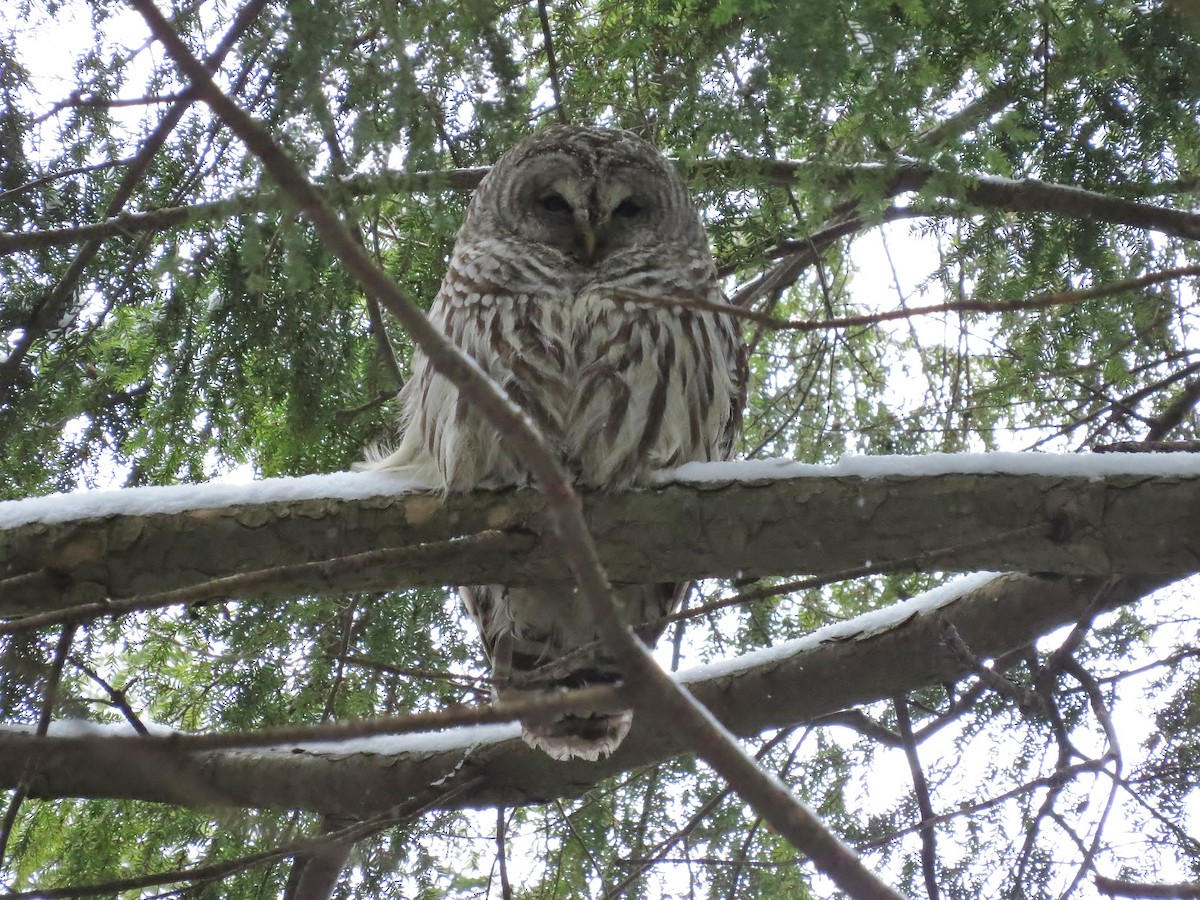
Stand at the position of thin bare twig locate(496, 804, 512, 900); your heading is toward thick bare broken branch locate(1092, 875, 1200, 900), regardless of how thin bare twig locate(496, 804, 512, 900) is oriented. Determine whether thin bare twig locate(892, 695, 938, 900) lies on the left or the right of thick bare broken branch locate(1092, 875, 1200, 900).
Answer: left

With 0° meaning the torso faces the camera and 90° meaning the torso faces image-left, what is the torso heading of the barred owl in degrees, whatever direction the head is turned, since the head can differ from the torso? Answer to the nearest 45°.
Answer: approximately 0°
